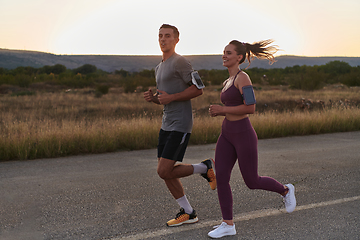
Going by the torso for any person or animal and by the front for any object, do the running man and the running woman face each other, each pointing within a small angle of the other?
no

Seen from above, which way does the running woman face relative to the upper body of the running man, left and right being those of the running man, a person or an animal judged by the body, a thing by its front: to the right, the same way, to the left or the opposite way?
the same way

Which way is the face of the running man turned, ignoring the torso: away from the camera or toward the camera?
toward the camera
